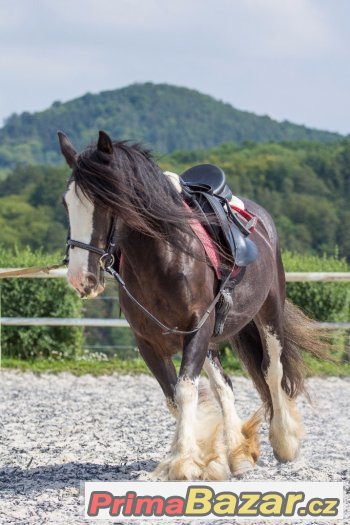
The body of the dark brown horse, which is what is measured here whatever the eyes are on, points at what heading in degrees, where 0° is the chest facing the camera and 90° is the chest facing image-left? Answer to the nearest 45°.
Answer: approximately 45°

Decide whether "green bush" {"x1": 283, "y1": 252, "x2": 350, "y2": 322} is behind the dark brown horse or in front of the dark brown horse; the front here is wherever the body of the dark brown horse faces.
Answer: behind

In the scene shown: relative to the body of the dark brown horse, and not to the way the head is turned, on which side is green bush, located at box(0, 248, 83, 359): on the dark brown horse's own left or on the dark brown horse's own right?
on the dark brown horse's own right
